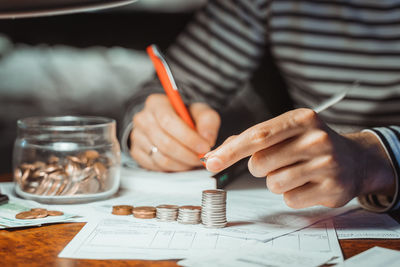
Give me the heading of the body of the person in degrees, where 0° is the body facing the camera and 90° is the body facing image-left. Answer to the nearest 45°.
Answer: approximately 45°

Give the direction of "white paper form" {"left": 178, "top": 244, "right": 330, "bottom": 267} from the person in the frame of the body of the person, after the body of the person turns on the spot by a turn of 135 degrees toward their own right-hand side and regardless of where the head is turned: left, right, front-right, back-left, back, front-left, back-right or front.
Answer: back
